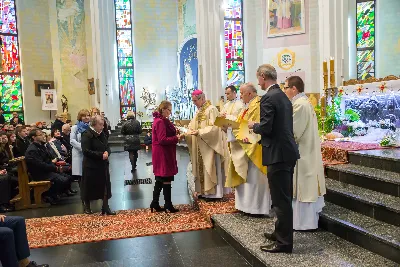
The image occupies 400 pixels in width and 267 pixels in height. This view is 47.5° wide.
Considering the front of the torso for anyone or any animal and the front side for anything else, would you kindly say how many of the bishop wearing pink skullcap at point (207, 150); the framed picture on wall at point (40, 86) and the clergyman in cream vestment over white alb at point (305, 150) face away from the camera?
0

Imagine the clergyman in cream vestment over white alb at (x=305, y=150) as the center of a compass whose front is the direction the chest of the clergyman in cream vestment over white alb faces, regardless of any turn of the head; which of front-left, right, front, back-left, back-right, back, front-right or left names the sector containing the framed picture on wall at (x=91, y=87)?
front-right

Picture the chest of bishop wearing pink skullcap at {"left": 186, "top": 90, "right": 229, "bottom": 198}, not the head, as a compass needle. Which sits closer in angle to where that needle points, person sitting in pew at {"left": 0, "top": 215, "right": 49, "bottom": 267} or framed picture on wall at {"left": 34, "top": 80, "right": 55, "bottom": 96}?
the person sitting in pew

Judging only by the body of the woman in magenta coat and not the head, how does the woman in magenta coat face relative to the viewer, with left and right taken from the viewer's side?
facing to the right of the viewer

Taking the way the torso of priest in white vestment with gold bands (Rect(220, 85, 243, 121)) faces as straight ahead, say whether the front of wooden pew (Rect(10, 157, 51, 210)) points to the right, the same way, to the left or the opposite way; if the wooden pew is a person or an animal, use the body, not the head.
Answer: the opposite way

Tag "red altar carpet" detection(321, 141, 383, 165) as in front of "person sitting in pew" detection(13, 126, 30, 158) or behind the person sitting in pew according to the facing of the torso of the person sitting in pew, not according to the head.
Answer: in front

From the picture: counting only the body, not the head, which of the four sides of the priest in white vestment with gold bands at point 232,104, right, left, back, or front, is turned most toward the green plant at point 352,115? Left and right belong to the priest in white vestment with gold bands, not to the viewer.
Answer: back

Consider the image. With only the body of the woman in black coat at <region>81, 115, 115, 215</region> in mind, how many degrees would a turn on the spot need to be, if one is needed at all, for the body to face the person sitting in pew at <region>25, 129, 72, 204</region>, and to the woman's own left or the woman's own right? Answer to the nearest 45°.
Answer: approximately 180°

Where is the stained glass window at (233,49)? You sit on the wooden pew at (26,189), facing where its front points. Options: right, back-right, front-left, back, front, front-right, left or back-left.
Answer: front-left

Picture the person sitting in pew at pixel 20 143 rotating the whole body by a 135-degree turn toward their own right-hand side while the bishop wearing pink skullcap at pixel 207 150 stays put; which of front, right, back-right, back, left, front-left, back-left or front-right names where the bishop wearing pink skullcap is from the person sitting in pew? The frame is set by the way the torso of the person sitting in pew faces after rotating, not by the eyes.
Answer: left

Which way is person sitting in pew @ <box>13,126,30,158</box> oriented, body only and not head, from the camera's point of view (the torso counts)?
to the viewer's right

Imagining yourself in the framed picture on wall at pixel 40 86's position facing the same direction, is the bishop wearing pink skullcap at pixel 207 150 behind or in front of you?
in front

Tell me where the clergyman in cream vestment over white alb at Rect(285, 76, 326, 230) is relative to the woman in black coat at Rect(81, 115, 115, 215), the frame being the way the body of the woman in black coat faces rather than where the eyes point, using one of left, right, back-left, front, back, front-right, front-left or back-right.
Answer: front

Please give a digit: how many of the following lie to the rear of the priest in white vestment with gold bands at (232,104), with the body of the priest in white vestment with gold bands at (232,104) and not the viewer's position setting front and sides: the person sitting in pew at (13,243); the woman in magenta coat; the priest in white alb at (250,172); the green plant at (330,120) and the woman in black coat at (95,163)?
1

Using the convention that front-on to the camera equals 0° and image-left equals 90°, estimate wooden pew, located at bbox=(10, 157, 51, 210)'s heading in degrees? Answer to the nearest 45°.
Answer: approximately 270°

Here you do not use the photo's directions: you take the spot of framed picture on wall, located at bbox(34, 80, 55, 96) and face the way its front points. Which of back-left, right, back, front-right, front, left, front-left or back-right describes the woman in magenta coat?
front

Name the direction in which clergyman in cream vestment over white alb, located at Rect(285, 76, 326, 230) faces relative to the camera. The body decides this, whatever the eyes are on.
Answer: to the viewer's left

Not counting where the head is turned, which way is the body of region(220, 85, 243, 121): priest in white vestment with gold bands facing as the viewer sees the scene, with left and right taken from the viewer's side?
facing the viewer and to the left of the viewer

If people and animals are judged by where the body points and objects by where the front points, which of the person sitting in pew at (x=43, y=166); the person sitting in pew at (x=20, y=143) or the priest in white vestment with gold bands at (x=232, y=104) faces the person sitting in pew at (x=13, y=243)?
the priest in white vestment with gold bands
